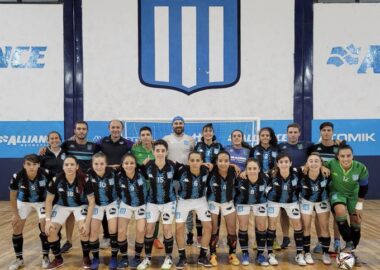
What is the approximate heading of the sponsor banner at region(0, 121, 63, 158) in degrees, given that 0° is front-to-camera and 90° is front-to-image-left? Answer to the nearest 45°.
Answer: approximately 0°

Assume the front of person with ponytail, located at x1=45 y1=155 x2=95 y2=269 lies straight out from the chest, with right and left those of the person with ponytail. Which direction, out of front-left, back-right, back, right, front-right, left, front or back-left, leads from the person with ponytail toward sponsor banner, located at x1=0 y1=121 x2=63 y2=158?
back

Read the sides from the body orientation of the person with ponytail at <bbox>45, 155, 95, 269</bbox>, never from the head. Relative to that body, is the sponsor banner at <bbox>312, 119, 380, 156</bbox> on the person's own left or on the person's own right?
on the person's own left

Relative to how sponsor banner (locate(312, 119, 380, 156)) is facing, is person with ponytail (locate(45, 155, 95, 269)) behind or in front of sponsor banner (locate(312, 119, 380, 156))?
in front

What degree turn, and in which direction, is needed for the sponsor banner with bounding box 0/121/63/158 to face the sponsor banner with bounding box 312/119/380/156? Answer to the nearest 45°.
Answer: approximately 90° to its left

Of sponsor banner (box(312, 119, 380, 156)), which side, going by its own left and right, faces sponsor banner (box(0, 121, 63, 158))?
right

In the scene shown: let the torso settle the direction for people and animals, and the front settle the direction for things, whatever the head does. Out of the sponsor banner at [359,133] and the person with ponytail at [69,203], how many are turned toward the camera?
2

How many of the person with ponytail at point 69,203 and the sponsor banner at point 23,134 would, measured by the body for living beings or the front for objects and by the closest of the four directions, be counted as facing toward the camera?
2
